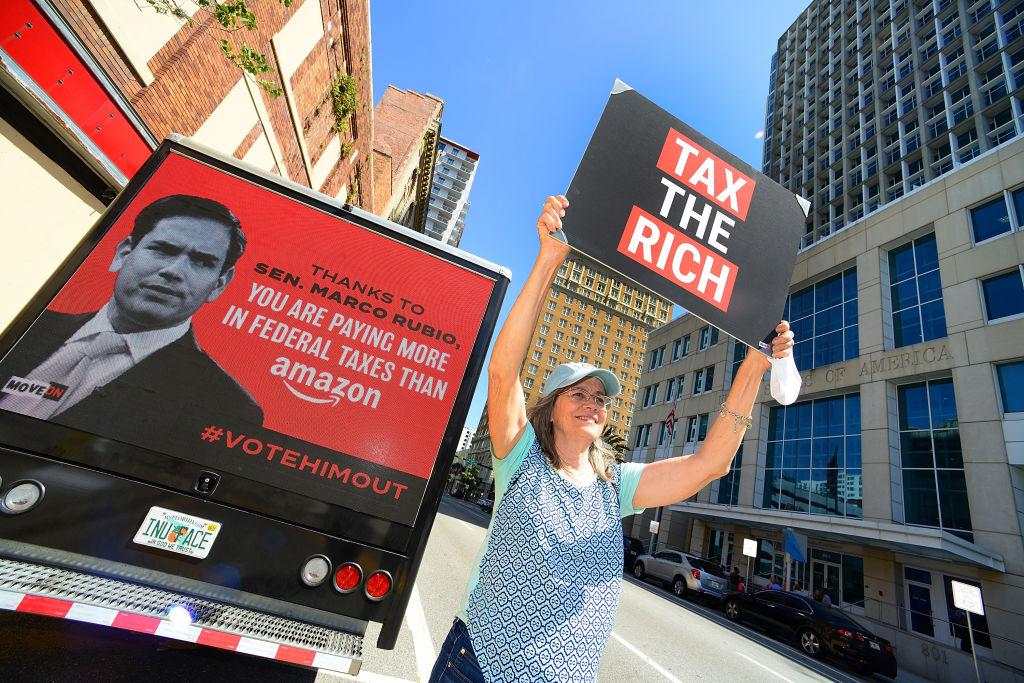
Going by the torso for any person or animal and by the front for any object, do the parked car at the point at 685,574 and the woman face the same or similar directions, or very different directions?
very different directions

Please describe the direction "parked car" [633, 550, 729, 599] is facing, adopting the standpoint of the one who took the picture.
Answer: facing away from the viewer and to the left of the viewer

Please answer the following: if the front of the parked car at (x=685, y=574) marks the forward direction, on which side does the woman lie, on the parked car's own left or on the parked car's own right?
on the parked car's own left

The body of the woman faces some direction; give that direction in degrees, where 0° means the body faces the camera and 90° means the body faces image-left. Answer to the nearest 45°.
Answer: approximately 315°

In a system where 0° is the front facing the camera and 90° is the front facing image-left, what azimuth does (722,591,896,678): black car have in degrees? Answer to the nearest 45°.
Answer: approximately 135°

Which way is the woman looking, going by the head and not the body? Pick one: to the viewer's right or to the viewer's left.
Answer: to the viewer's right

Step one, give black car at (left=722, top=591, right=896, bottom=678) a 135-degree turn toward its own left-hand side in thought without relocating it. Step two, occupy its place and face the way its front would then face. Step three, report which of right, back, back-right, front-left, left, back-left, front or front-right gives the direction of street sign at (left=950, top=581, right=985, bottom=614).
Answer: left

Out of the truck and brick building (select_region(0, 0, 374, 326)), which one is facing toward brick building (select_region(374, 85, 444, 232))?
the truck

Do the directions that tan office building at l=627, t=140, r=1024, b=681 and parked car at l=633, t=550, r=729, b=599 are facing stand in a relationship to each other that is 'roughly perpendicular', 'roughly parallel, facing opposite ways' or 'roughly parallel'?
roughly perpendicular

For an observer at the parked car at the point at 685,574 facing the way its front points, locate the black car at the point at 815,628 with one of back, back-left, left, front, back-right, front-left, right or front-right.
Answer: back

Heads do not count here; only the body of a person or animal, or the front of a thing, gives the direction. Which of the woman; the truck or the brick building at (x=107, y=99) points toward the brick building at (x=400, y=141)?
the truck

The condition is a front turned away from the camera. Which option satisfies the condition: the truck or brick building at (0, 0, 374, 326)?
the truck

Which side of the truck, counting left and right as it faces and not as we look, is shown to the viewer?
back
